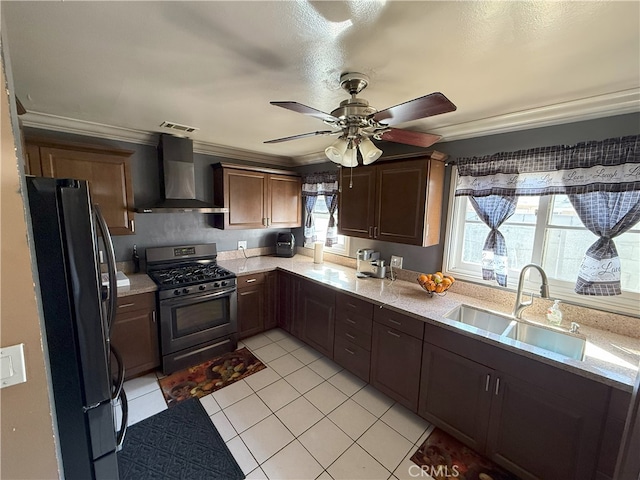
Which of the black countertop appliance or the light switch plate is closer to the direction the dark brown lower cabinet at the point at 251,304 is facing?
the light switch plate

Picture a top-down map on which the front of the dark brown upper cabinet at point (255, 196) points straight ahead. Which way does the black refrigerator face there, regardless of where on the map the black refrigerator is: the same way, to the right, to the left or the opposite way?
to the left

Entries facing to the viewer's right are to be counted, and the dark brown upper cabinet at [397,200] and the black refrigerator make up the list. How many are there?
1

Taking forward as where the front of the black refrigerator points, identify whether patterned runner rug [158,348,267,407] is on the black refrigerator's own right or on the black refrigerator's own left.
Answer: on the black refrigerator's own left

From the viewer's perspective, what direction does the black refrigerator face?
to the viewer's right

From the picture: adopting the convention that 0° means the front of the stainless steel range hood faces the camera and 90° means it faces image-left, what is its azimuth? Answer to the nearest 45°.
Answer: approximately 0°

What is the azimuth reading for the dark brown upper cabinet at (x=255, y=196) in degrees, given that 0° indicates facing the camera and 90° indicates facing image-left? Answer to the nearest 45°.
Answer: approximately 315°

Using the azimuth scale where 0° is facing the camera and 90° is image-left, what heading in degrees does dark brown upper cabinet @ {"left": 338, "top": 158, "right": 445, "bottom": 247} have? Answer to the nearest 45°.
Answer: approximately 45°
